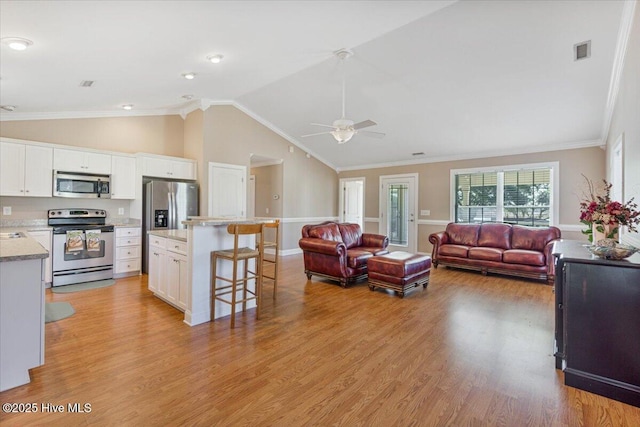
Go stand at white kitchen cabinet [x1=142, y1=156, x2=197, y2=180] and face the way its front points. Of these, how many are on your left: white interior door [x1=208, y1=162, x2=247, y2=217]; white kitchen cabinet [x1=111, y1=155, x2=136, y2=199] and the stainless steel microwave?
1

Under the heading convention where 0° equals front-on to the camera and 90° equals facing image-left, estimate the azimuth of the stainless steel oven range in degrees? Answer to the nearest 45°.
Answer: approximately 0°

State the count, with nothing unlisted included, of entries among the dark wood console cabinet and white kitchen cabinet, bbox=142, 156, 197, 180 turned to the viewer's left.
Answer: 1

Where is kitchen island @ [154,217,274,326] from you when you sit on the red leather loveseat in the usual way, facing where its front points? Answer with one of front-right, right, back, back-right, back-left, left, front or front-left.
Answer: right

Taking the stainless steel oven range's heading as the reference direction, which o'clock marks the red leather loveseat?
The red leather loveseat is roughly at 10 o'clock from the stainless steel oven range.

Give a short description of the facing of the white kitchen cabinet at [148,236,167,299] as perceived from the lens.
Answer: facing the viewer and to the left of the viewer

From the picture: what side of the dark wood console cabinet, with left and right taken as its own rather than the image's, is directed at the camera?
left

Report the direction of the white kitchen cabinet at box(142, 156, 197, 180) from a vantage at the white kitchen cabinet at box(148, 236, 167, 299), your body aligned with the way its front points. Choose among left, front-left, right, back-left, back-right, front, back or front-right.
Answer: back-right

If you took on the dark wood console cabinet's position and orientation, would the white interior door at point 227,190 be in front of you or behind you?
in front

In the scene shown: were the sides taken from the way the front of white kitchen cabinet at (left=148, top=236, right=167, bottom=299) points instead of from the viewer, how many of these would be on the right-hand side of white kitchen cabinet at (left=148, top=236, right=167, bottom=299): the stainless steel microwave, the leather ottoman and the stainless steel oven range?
2

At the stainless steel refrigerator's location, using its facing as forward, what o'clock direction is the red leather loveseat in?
The red leather loveseat is roughly at 10 o'clock from the stainless steel refrigerator.

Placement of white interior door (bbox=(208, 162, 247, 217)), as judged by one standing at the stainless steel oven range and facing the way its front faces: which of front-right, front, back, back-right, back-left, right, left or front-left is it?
left

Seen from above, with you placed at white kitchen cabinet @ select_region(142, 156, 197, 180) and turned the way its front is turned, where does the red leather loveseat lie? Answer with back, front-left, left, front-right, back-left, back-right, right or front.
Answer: front-left

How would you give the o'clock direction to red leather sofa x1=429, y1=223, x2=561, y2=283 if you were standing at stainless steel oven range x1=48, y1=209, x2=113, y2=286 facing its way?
The red leather sofa is roughly at 10 o'clock from the stainless steel oven range.
